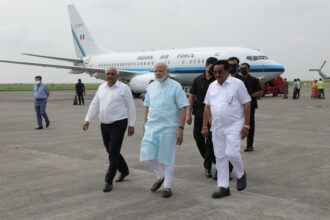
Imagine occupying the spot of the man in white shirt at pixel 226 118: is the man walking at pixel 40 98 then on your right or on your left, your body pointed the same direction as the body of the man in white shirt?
on your right

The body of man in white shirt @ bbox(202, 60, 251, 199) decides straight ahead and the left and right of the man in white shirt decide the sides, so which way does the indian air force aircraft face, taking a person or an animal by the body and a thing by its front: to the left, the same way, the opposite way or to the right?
to the left

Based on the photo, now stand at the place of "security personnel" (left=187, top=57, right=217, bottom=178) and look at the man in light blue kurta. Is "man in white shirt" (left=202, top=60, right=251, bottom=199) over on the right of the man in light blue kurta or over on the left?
left

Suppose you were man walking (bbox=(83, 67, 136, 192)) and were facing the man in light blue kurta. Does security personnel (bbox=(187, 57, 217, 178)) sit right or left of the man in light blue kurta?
left

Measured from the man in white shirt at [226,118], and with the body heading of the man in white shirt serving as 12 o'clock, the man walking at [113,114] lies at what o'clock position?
The man walking is roughly at 2 o'clock from the man in white shirt.

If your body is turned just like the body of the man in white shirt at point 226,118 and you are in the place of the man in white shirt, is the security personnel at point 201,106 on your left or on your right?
on your right

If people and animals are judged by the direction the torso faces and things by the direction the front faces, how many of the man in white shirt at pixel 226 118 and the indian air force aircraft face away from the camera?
0

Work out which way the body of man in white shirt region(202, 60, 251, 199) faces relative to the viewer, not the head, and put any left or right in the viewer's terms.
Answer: facing the viewer and to the left of the viewer

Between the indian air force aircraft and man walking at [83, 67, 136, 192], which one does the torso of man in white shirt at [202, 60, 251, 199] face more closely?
the man walking

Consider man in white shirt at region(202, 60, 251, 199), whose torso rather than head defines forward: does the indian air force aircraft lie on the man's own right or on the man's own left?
on the man's own right

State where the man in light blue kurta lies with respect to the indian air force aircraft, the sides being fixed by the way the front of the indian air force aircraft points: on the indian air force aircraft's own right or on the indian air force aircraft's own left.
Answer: on the indian air force aircraft's own right

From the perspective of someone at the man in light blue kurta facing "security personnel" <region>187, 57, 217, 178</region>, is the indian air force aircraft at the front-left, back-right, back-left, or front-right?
front-left

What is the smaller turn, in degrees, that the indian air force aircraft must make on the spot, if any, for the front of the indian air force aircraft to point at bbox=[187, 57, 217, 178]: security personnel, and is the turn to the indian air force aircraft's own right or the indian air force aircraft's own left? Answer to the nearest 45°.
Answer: approximately 45° to the indian air force aircraft's own right

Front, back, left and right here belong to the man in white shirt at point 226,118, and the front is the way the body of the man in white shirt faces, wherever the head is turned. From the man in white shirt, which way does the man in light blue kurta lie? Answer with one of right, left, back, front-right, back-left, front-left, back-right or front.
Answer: front-right

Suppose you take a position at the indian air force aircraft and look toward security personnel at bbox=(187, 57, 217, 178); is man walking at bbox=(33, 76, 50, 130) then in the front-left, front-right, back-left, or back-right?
front-right
